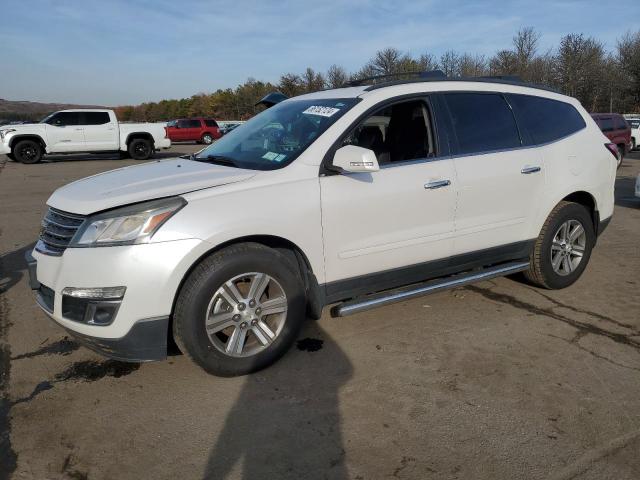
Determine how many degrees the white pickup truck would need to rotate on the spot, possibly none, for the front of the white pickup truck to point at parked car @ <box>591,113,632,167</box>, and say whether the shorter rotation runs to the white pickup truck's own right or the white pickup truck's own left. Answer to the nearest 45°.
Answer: approximately 135° to the white pickup truck's own left

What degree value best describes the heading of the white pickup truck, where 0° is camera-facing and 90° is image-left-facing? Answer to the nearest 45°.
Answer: approximately 90°

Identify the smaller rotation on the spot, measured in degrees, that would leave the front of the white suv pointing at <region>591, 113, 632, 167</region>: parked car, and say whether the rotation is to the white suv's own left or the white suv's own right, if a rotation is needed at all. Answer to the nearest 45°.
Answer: approximately 180°

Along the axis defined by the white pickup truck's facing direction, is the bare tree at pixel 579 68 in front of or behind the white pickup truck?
behind

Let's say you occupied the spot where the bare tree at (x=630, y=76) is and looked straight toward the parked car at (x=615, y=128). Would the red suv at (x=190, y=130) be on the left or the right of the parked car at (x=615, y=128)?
right

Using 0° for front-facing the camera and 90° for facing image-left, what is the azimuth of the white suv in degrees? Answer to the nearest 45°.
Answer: approximately 45°

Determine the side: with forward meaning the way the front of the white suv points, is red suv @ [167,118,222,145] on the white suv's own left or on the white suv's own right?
on the white suv's own right
